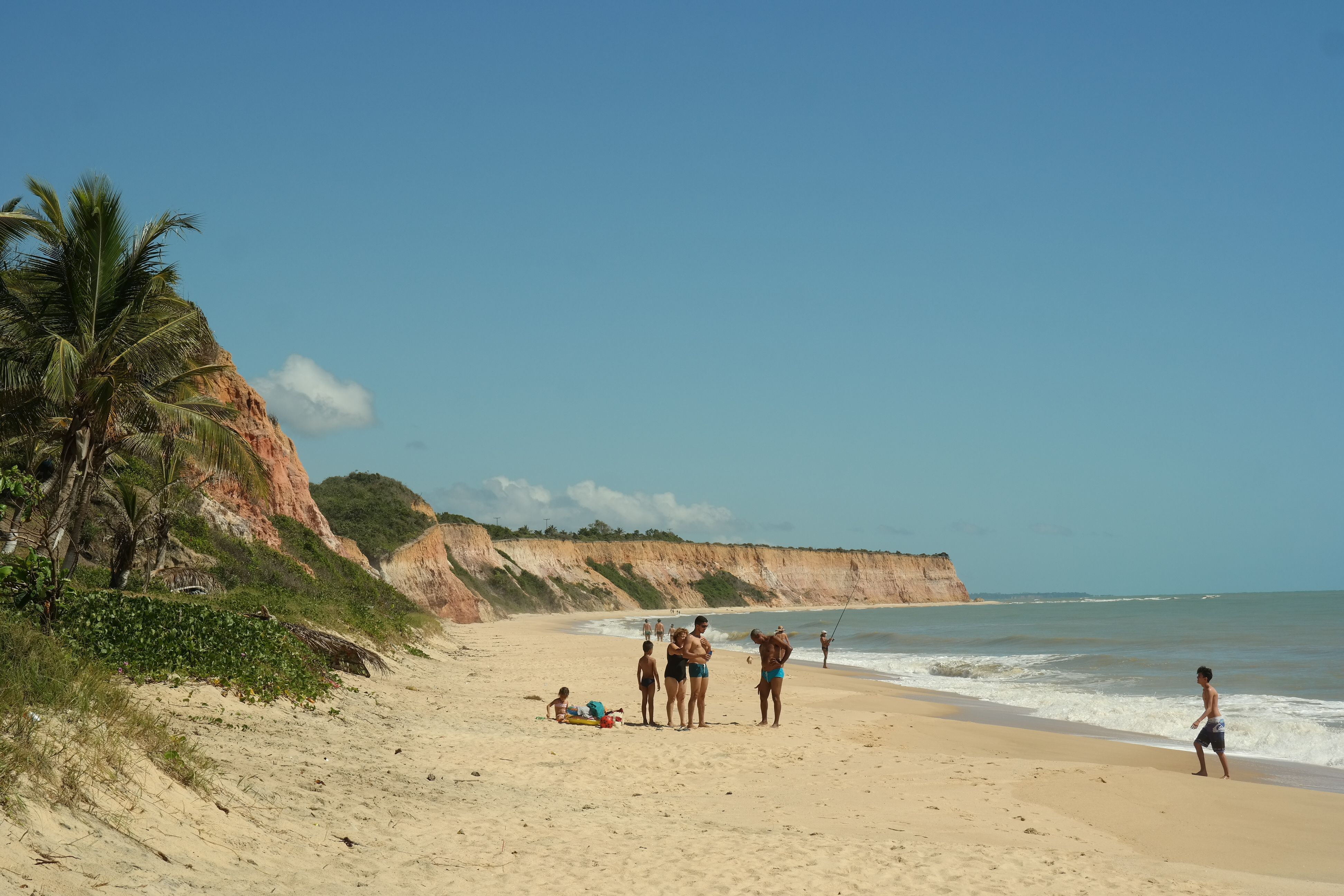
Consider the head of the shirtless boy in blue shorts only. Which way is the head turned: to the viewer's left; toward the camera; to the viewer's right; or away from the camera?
to the viewer's left

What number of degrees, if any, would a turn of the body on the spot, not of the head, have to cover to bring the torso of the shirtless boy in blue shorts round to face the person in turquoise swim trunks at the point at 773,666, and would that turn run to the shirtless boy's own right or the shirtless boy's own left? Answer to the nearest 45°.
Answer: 0° — they already face them

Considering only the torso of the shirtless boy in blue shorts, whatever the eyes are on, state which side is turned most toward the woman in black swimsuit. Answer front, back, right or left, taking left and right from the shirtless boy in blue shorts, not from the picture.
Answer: front

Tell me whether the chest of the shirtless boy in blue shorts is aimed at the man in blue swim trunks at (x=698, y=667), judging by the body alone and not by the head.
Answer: yes

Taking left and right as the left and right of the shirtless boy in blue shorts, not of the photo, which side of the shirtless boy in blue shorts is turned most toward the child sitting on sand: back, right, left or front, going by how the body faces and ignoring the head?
front

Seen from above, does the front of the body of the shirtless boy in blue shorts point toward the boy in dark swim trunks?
yes

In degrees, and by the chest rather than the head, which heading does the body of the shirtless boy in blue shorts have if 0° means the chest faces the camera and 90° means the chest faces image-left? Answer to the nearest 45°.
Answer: approximately 90°

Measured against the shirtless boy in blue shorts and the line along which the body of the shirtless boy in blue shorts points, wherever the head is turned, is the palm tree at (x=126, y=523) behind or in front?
in front

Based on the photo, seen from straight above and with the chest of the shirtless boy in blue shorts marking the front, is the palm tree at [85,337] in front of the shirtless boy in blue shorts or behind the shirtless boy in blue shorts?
in front
